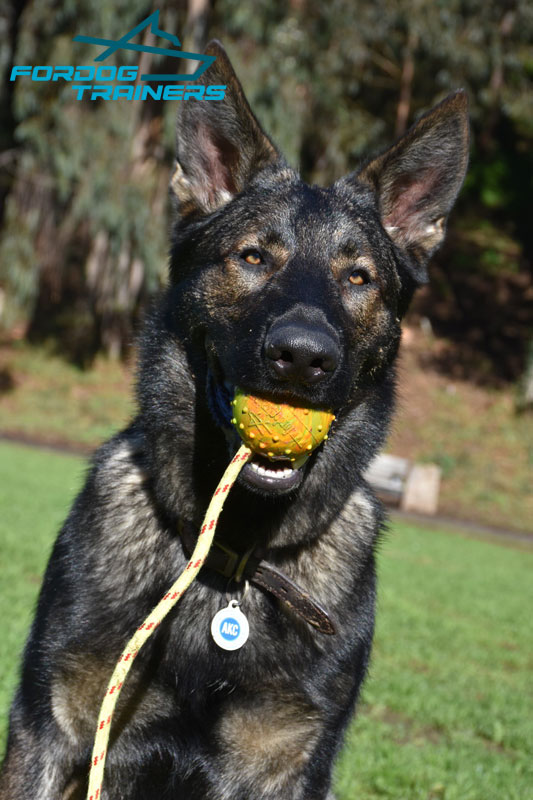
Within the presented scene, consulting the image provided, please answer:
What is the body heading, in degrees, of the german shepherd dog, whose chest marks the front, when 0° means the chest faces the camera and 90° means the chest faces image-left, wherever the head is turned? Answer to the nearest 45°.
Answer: approximately 0°
